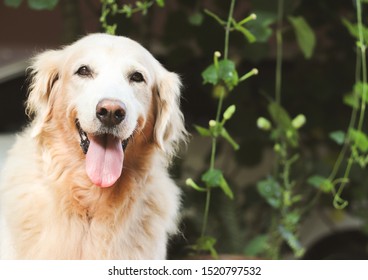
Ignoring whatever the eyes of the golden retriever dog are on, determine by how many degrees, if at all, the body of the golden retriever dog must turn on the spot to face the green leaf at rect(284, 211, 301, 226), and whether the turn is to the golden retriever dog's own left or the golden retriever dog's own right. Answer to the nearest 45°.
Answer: approximately 135° to the golden retriever dog's own left

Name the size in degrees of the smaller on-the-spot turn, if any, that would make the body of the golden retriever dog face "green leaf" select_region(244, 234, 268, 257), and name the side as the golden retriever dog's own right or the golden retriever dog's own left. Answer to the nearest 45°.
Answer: approximately 135° to the golden retriever dog's own left

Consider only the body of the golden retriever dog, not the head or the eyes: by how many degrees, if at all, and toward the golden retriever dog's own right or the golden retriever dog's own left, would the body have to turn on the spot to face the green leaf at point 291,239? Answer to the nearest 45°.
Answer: approximately 135° to the golden retriever dog's own left

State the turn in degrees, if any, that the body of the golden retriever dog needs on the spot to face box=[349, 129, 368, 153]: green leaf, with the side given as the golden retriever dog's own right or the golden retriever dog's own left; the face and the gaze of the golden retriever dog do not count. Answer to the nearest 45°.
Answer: approximately 135° to the golden retriever dog's own left

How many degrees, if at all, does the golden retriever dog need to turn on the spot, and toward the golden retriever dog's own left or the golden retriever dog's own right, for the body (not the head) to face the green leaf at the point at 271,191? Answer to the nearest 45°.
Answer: approximately 135° to the golden retriever dog's own left

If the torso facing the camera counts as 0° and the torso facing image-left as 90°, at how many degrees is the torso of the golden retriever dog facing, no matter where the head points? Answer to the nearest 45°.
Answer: approximately 0°
